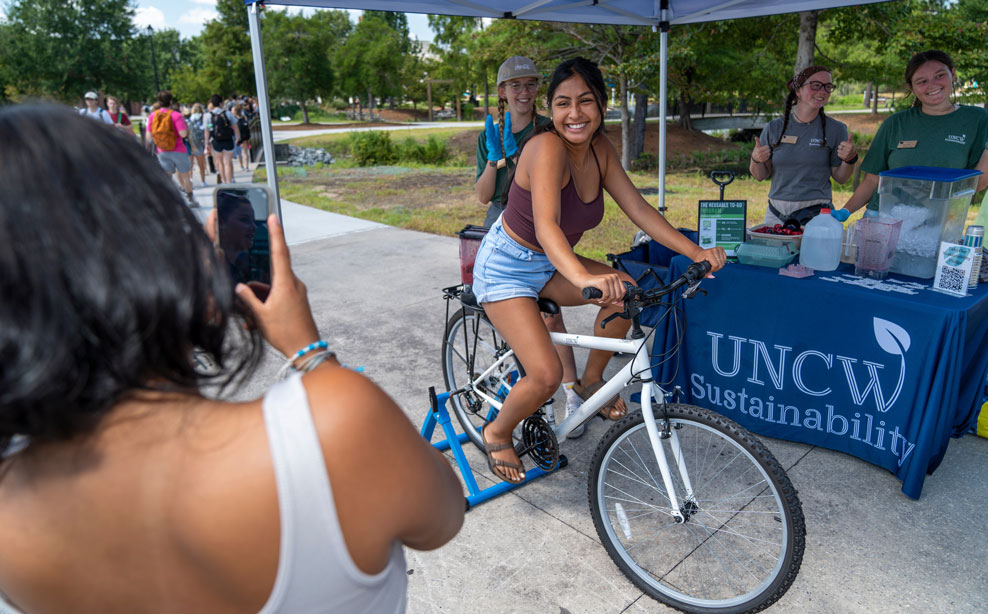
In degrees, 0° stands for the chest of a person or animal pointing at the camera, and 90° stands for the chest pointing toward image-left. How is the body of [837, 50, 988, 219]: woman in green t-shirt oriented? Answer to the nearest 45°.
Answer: approximately 0°

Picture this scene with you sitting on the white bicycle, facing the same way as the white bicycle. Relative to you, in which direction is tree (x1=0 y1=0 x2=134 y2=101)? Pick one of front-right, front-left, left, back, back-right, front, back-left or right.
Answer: back

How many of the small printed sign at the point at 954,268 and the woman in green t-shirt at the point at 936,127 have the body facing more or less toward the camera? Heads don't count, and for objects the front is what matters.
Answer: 2

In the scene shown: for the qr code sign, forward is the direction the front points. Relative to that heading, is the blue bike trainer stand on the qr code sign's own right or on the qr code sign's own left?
on the qr code sign's own right

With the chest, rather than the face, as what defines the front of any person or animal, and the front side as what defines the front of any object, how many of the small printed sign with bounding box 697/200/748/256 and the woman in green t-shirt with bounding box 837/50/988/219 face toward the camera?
2

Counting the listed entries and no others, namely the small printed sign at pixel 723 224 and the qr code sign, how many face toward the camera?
2

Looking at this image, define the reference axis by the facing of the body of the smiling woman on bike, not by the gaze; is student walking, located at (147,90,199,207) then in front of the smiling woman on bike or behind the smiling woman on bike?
behind

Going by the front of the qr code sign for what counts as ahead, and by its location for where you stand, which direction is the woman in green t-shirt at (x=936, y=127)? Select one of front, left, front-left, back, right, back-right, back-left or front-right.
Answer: back

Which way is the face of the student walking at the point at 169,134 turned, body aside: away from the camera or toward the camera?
away from the camera
